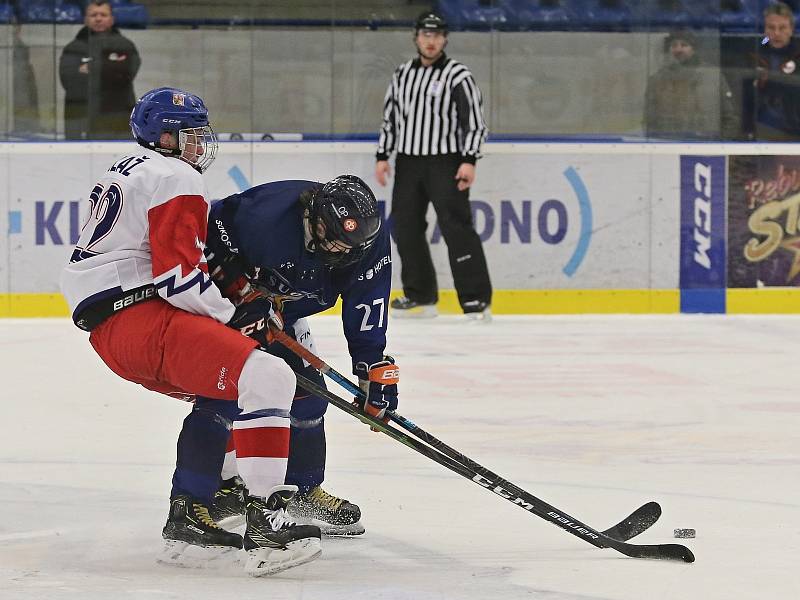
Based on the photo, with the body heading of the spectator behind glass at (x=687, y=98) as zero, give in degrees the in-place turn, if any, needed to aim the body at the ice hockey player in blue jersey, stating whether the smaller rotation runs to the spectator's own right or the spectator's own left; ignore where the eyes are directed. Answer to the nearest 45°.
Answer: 0° — they already face them

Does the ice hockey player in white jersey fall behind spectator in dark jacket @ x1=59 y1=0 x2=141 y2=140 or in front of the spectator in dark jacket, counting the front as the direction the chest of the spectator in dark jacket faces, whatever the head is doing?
in front

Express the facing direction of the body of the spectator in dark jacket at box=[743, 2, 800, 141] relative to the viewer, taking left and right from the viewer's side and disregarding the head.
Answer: facing the viewer

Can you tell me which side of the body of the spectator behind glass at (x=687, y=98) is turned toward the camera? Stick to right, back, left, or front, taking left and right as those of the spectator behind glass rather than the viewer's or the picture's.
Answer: front

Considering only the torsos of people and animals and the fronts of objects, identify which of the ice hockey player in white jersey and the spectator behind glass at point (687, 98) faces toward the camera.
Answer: the spectator behind glass

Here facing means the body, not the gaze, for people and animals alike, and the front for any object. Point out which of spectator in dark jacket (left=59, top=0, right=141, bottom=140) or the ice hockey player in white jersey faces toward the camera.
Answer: the spectator in dark jacket

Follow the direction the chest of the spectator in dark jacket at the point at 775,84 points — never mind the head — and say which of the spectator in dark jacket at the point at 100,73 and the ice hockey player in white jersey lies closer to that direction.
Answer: the ice hockey player in white jersey

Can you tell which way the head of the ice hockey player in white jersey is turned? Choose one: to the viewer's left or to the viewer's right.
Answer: to the viewer's right
